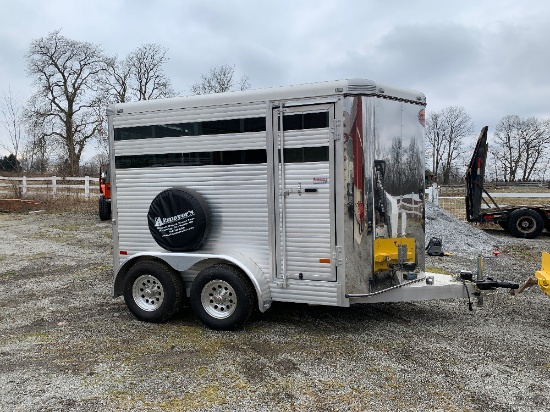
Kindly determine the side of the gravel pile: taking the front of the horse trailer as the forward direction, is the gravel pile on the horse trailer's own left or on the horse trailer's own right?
on the horse trailer's own left

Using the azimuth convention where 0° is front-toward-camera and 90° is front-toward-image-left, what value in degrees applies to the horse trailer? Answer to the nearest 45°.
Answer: approximately 315°

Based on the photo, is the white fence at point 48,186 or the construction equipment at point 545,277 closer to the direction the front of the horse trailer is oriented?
the construction equipment

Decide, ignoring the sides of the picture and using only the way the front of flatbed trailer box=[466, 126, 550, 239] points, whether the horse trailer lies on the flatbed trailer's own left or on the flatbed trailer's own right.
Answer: on the flatbed trailer's own right

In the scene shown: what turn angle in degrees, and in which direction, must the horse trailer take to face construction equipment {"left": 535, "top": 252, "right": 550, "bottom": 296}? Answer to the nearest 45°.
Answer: approximately 45° to its left

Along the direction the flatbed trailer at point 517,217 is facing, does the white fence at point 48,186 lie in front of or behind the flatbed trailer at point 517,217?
behind

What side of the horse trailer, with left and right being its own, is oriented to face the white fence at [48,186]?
back

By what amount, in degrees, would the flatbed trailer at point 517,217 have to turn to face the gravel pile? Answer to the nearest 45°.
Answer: approximately 135° to its right

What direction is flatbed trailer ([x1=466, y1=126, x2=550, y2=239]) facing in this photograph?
to the viewer's right

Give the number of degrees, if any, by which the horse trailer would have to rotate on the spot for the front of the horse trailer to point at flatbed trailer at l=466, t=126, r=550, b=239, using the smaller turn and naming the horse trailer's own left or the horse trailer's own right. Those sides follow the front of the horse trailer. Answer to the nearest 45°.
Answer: approximately 90° to the horse trailer's own left

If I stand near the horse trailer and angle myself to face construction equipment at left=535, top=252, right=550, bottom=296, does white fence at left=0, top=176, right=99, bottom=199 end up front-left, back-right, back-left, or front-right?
back-left
